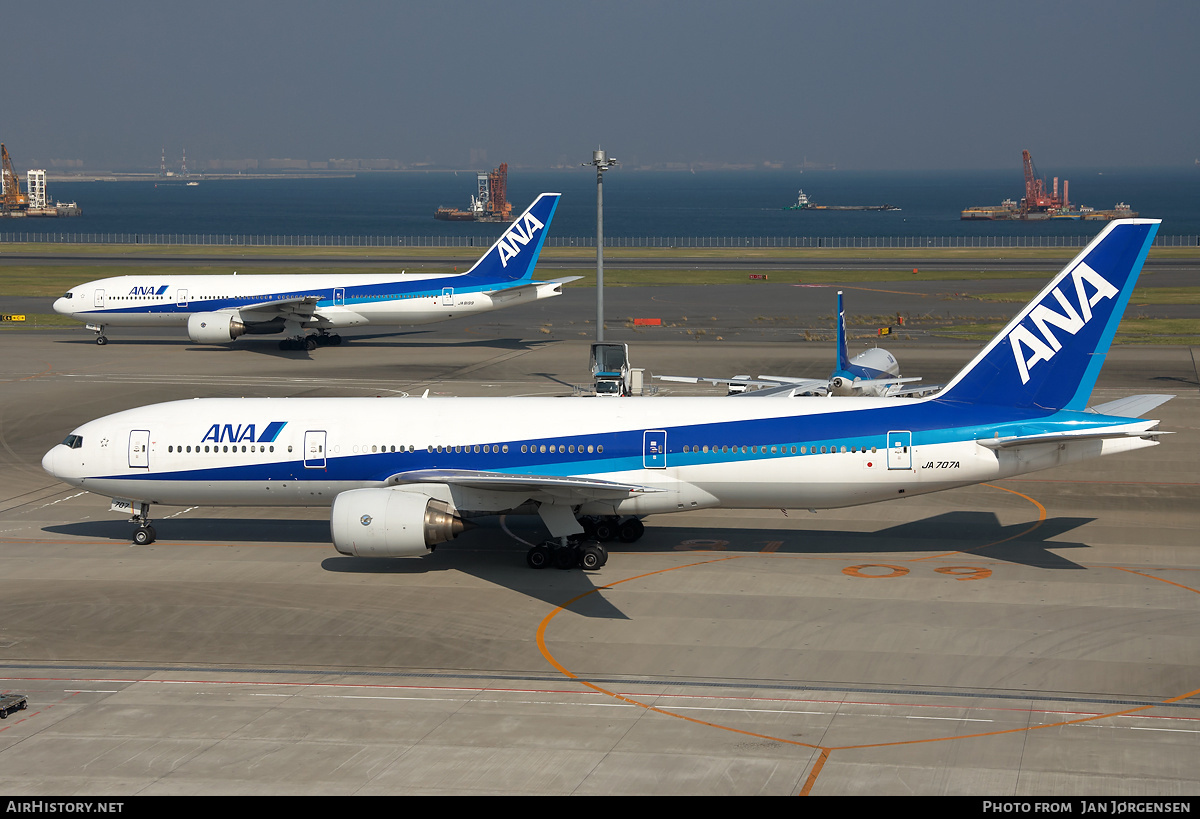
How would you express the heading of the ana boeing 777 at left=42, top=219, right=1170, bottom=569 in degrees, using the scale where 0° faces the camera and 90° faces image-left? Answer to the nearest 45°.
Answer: approximately 90°
